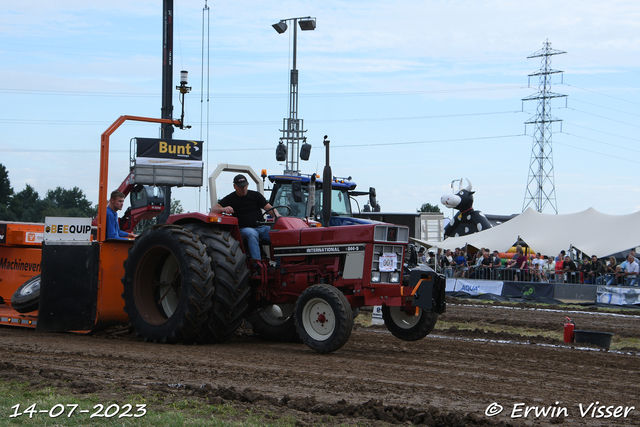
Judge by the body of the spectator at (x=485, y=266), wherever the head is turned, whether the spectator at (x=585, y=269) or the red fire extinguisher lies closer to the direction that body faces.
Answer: the red fire extinguisher

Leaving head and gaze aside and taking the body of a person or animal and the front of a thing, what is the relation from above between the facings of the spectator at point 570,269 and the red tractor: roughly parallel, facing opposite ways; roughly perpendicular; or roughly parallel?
roughly perpendicular

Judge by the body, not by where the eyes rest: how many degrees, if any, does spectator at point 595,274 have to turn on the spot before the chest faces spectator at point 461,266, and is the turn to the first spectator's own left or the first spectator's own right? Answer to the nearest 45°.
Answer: approximately 90° to the first spectator's own right

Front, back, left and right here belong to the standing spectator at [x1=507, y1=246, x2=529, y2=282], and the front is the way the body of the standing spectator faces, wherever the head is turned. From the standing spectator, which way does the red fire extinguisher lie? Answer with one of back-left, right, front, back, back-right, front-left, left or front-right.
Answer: front-left

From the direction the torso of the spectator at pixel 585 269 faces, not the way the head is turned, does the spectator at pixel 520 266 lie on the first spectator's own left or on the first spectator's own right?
on the first spectator's own right

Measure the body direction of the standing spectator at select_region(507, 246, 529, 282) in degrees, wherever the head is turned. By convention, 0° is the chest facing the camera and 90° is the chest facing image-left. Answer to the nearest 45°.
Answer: approximately 45°

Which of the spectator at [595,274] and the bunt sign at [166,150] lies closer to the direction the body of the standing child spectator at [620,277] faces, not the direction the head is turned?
the bunt sign

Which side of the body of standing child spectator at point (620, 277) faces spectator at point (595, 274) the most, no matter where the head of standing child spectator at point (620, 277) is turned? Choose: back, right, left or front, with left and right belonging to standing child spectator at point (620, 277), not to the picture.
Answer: right

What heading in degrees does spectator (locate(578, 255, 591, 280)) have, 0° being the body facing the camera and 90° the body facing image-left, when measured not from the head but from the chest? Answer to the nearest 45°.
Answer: approximately 0°

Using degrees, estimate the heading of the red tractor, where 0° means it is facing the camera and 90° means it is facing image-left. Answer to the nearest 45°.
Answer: approximately 315°

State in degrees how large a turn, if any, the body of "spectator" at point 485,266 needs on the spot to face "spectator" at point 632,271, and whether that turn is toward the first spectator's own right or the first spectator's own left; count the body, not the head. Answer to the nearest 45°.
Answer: approximately 90° to the first spectator's own left
